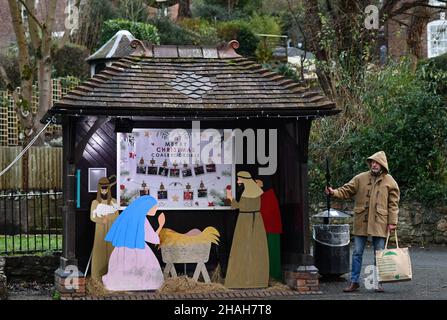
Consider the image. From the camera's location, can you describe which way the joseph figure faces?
facing to the left of the viewer

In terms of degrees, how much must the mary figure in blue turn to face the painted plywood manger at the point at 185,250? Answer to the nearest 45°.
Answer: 0° — it already faces it

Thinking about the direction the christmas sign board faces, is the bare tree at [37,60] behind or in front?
behind

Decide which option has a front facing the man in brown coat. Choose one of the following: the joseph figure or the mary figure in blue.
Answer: the mary figure in blue

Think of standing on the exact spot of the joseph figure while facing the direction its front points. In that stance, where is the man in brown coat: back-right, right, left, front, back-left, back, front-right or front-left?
back

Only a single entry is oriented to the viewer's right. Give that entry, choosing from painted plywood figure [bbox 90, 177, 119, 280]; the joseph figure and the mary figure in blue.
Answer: the mary figure in blue

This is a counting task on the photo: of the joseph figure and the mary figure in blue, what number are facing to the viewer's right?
1

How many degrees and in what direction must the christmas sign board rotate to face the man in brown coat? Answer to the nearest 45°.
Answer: approximately 90° to its left

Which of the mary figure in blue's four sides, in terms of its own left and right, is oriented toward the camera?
right
